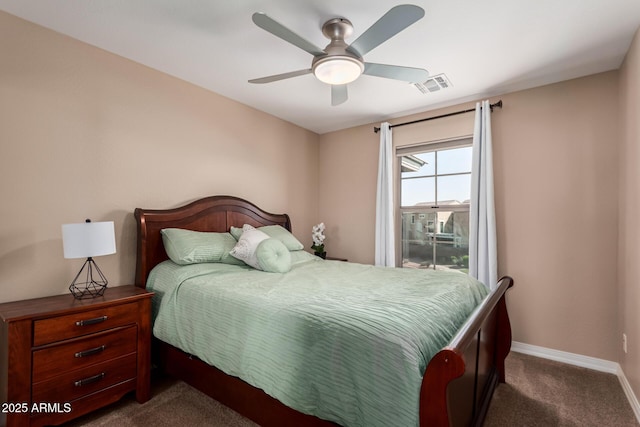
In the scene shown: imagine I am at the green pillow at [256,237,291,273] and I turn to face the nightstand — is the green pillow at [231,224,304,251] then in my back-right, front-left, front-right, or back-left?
back-right

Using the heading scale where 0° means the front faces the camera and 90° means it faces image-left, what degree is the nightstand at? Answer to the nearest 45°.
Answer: approximately 315°

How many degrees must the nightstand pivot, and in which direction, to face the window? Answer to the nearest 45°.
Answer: approximately 45° to its left

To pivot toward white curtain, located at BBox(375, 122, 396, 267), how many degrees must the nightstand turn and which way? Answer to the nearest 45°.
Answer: approximately 45° to its left

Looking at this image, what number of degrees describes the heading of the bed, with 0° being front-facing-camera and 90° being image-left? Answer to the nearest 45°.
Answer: approximately 315°

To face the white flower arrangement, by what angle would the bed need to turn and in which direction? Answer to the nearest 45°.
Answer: approximately 135° to its left

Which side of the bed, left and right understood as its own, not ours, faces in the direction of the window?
left
